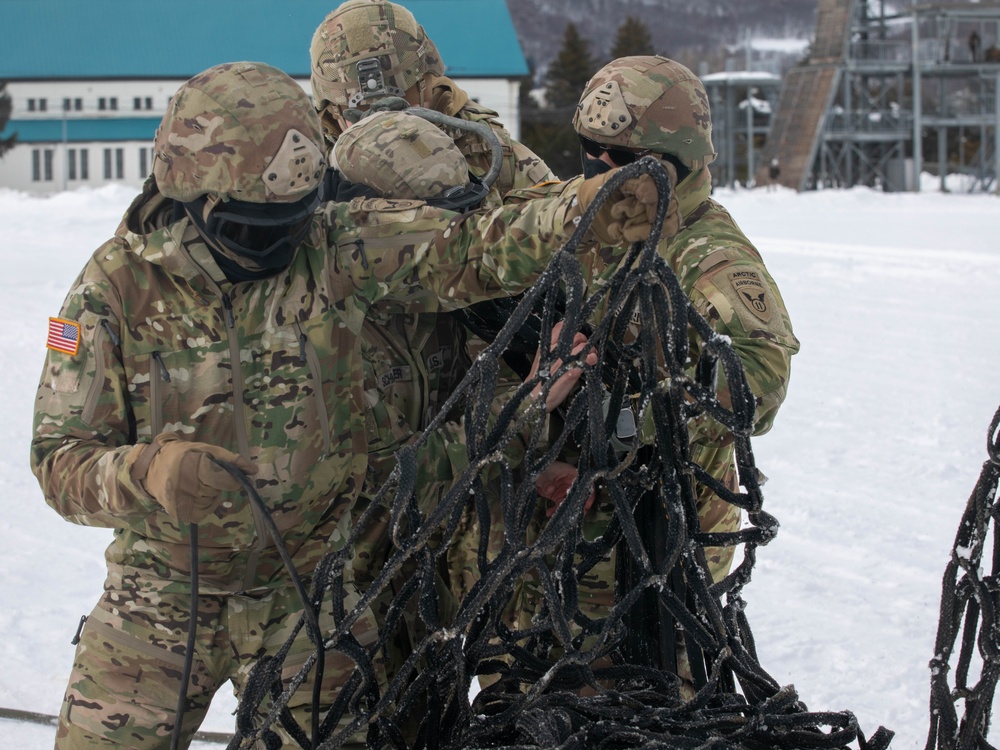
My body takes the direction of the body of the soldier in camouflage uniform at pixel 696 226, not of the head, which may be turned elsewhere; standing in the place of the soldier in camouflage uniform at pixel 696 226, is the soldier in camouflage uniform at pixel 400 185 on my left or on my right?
on my right

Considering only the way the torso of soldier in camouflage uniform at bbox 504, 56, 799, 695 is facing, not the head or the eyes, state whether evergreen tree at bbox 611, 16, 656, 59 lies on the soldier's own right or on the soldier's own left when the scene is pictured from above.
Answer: on the soldier's own right

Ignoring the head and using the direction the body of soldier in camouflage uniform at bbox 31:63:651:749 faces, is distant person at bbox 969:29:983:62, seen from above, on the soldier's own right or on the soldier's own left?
on the soldier's own left

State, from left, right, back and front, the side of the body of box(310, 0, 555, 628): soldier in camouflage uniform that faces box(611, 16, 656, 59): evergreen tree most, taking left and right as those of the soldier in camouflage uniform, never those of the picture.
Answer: back

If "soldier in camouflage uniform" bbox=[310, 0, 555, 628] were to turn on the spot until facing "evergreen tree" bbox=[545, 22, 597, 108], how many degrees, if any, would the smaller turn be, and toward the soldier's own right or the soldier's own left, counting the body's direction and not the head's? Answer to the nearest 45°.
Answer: approximately 180°

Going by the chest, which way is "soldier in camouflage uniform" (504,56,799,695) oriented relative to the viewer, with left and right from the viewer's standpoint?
facing the viewer and to the left of the viewer

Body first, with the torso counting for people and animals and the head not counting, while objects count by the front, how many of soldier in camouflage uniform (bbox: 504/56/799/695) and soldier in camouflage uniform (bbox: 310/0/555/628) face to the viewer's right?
0

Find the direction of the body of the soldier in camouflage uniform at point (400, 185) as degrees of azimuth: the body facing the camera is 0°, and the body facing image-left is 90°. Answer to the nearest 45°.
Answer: approximately 0°
